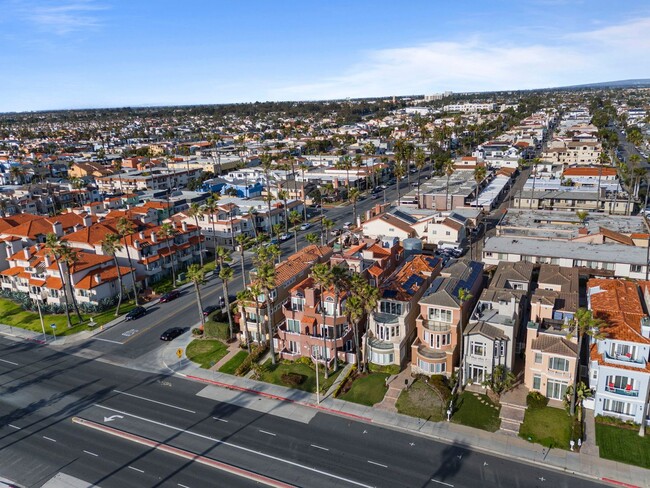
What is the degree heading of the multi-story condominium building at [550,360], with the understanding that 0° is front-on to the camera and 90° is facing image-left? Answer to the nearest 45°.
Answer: approximately 0°

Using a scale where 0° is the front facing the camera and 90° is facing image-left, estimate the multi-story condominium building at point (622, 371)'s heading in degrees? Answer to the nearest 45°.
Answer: approximately 0°

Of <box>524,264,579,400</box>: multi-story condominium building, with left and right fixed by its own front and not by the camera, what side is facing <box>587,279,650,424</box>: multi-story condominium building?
left

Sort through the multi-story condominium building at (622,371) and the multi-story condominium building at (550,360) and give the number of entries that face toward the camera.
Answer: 2

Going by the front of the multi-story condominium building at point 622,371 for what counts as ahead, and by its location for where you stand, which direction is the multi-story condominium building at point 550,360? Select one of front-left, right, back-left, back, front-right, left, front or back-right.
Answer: right
